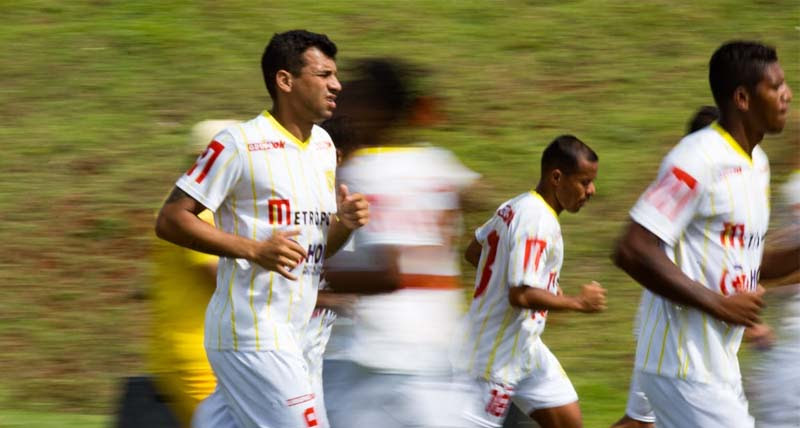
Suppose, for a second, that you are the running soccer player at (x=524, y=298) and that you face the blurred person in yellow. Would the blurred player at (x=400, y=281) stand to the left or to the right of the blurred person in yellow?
left

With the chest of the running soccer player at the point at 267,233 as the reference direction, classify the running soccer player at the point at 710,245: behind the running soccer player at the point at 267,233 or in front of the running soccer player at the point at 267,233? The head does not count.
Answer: in front

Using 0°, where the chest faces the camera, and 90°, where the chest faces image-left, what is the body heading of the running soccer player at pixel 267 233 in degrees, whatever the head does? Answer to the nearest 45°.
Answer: approximately 315°

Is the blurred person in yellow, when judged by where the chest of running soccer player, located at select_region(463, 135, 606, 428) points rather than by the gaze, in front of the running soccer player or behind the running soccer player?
behind

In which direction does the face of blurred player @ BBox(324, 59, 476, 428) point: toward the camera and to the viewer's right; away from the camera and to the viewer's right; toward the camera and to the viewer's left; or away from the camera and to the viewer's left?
away from the camera and to the viewer's right

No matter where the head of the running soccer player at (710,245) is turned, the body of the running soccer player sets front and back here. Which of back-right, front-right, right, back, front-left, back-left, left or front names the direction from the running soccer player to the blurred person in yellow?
back-left

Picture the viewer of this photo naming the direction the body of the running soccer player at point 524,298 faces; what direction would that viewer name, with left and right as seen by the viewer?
facing to the right of the viewer

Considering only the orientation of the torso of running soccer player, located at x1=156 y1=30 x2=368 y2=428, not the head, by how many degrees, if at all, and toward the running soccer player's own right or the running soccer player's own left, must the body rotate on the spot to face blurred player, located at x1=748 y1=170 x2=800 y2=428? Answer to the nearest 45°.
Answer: approximately 45° to the running soccer player's own left

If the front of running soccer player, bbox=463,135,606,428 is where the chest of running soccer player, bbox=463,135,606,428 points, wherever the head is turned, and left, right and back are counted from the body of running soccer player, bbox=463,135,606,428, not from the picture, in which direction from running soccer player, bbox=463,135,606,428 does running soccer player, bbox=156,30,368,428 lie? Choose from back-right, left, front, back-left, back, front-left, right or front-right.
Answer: back-right

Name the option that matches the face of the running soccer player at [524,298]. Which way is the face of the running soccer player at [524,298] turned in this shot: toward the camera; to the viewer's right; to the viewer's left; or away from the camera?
to the viewer's right

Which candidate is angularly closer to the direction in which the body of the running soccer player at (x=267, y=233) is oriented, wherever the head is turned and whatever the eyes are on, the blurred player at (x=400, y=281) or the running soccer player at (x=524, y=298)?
the blurred player
